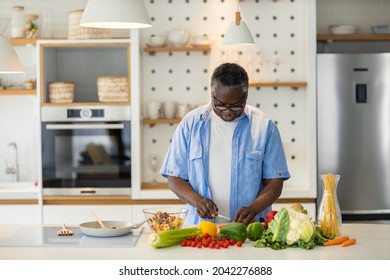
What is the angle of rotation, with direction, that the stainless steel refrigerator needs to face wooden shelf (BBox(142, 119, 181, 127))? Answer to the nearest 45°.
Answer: approximately 90° to its right

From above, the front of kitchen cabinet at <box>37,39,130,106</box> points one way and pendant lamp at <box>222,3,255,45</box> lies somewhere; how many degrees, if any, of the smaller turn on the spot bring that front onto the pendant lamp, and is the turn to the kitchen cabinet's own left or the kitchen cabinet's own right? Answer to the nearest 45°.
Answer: approximately 45° to the kitchen cabinet's own left

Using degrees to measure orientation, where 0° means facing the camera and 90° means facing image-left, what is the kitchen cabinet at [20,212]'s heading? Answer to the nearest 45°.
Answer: approximately 0°

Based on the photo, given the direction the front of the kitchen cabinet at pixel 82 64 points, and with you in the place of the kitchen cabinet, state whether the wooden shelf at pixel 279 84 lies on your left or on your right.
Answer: on your left

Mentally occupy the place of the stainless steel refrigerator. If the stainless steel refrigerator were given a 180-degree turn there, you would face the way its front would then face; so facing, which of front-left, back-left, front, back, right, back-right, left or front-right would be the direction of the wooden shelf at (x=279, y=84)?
left
